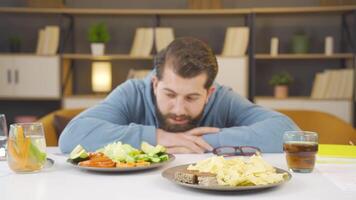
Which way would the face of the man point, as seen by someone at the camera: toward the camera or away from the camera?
toward the camera

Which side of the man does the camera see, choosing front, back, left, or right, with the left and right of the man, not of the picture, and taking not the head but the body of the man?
front

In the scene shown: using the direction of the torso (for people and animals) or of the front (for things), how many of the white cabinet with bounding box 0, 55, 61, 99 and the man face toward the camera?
2

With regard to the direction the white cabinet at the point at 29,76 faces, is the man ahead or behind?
ahead

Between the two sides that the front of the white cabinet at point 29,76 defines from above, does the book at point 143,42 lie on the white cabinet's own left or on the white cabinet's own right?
on the white cabinet's own left

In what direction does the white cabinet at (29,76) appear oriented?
toward the camera

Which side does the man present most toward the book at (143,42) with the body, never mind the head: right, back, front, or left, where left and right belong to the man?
back

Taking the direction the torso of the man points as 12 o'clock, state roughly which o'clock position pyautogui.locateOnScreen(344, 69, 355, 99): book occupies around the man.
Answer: The book is roughly at 7 o'clock from the man.

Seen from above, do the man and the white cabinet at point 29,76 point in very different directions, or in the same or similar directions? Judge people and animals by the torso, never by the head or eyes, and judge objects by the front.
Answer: same or similar directions

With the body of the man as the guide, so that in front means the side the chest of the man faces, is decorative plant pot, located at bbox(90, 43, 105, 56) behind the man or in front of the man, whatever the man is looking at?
behind

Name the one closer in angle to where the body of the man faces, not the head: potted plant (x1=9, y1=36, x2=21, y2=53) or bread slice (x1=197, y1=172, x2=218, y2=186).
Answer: the bread slice

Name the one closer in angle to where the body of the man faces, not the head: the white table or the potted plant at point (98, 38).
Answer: the white table

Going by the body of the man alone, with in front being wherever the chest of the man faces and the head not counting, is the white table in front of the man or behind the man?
in front

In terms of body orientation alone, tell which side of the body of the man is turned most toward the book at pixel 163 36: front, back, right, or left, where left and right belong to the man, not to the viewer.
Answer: back

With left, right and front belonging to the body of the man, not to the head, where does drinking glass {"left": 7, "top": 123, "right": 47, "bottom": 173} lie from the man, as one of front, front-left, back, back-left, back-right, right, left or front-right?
front-right

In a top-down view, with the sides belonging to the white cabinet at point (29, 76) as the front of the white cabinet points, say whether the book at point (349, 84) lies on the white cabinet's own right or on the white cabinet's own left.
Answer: on the white cabinet's own left

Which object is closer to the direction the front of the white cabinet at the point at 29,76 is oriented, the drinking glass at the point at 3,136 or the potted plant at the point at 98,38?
the drinking glass

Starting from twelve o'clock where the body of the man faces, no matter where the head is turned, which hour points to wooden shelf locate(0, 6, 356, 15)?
The wooden shelf is roughly at 6 o'clock from the man.

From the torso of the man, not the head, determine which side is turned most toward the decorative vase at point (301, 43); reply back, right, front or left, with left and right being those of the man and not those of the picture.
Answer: back
